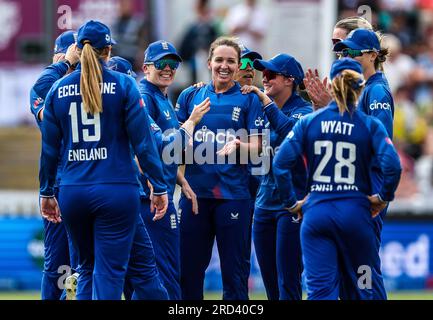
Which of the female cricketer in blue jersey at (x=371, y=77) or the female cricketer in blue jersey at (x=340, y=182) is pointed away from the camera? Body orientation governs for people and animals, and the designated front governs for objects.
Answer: the female cricketer in blue jersey at (x=340, y=182)

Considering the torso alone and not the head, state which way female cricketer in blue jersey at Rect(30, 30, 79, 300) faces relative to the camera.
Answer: to the viewer's right

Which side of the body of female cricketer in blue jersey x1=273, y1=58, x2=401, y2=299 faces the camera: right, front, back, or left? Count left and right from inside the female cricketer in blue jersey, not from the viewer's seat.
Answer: back

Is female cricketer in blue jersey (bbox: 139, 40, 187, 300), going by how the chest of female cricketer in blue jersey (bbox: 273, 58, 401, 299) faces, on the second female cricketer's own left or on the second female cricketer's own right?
on the second female cricketer's own left

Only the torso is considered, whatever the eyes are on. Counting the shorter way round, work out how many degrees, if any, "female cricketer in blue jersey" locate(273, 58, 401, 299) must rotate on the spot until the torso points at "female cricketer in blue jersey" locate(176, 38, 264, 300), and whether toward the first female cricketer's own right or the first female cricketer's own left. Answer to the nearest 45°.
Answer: approximately 45° to the first female cricketer's own left

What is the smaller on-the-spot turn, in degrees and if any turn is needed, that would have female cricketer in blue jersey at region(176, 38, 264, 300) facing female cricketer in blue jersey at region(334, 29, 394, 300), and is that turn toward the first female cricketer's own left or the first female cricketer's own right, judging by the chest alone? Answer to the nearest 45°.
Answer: approximately 90° to the first female cricketer's own left

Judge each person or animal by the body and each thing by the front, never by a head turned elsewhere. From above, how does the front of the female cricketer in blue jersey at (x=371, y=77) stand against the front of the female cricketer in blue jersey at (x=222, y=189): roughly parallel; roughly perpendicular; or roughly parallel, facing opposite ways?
roughly perpendicular

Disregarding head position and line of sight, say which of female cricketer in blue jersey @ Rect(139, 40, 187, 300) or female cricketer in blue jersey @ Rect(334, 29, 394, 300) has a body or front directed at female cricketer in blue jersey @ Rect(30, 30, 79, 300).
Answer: female cricketer in blue jersey @ Rect(334, 29, 394, 300)

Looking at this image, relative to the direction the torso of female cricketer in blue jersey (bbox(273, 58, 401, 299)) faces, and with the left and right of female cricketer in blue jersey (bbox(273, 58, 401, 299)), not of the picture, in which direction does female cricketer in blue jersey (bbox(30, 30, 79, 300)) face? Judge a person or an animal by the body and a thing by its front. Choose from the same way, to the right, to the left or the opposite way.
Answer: to the right

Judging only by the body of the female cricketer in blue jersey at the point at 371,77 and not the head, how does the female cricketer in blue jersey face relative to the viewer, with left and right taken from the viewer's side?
facing to the left of the viewer

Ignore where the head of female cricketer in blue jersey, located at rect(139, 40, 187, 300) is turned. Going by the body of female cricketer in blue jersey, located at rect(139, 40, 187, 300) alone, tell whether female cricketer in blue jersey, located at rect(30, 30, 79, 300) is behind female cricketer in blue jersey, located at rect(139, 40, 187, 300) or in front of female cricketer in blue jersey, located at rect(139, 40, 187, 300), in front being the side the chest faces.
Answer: behind
